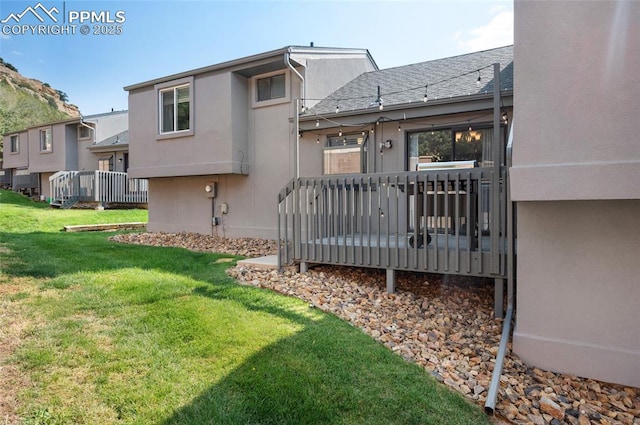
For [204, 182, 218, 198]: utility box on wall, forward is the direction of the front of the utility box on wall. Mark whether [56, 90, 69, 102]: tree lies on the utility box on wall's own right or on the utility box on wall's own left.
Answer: on the utility box on wall's own right

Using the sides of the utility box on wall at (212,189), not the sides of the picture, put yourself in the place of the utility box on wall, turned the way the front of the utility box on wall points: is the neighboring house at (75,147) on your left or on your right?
on your right

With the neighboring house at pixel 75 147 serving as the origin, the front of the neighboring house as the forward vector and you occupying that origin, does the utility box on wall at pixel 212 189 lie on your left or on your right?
on your left

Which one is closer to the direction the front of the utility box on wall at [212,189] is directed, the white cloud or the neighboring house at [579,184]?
the neighboring house

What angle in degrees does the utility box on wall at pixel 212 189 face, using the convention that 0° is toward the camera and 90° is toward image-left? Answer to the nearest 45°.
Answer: approximately 45°

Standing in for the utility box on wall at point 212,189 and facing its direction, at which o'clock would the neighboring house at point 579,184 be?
The neighboring house is roughly at 10 o'clock from the utility box on wall.

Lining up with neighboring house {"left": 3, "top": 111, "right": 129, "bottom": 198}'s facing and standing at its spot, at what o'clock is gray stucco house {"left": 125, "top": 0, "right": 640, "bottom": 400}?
The gray stucco house is roughly at 10 o'clock from the neighboring house.

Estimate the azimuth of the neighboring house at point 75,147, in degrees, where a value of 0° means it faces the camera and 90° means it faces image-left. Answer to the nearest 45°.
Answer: approximately 45°
